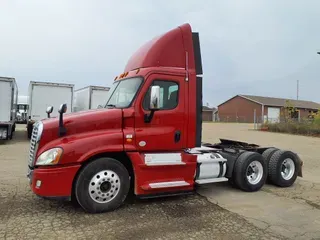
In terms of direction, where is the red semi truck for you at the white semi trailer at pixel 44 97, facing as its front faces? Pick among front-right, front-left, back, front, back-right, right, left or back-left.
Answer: back

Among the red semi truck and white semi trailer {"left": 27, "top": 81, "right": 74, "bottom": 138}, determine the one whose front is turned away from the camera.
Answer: the white semi trailer

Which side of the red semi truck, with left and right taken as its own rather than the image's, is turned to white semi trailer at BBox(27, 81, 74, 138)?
right

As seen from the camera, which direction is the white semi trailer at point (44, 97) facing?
away from the camera

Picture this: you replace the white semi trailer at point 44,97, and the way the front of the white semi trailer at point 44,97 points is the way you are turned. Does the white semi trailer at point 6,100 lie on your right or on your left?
on your left

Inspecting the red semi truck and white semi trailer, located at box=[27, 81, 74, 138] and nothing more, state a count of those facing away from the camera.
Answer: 1

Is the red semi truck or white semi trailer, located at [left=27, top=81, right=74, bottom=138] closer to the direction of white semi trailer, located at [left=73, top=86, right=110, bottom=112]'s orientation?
the white semi trailer

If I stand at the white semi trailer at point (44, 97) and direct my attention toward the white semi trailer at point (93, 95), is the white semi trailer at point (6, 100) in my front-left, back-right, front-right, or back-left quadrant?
back-right

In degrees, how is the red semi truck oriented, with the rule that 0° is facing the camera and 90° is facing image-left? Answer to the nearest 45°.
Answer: approximately 45°

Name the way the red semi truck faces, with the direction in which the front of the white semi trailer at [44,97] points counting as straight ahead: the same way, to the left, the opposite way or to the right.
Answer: to the left

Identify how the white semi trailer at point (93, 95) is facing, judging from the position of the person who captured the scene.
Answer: facing away from the viewer and to the left of the viewer

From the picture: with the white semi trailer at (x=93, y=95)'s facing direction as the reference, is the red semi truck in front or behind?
behind

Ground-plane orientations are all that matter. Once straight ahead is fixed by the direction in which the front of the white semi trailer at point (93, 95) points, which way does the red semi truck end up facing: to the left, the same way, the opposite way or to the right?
to the left
